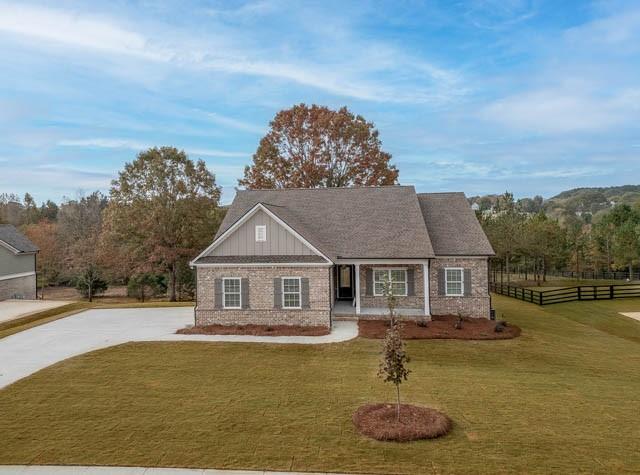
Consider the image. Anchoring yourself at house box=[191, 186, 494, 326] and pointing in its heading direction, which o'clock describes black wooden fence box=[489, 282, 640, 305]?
The black wooden fence is roughly at 8 o'clock from the house.

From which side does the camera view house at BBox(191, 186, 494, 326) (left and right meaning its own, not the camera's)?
front

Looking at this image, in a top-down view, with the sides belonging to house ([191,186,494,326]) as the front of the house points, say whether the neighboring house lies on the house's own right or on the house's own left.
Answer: on the house's own right

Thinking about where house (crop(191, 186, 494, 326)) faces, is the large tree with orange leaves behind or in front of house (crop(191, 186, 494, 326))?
behind

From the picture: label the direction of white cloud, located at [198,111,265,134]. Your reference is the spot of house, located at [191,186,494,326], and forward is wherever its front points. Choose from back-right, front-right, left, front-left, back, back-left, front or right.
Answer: back-right
